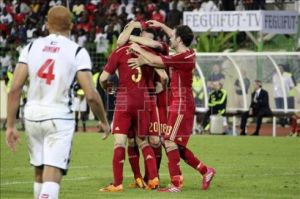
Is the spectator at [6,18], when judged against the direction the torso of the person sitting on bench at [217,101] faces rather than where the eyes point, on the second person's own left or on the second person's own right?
on the second person's own right

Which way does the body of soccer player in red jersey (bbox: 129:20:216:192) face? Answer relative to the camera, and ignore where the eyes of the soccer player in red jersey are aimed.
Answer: to the viewer's left

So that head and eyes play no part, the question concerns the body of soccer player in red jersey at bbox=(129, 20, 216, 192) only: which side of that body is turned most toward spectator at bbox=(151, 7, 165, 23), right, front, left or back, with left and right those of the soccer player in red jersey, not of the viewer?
right

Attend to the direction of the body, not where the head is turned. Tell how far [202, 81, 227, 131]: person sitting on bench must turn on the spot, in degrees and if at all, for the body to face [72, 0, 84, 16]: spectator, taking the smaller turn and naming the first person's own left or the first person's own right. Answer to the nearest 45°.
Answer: approximately 90° to the first person's own right

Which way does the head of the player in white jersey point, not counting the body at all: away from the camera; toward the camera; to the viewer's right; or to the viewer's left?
away from the camera

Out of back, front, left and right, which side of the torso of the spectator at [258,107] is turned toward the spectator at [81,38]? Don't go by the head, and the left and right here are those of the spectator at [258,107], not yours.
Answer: right

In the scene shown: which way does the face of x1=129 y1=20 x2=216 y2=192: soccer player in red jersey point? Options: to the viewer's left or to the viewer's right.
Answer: to the viewer's left
